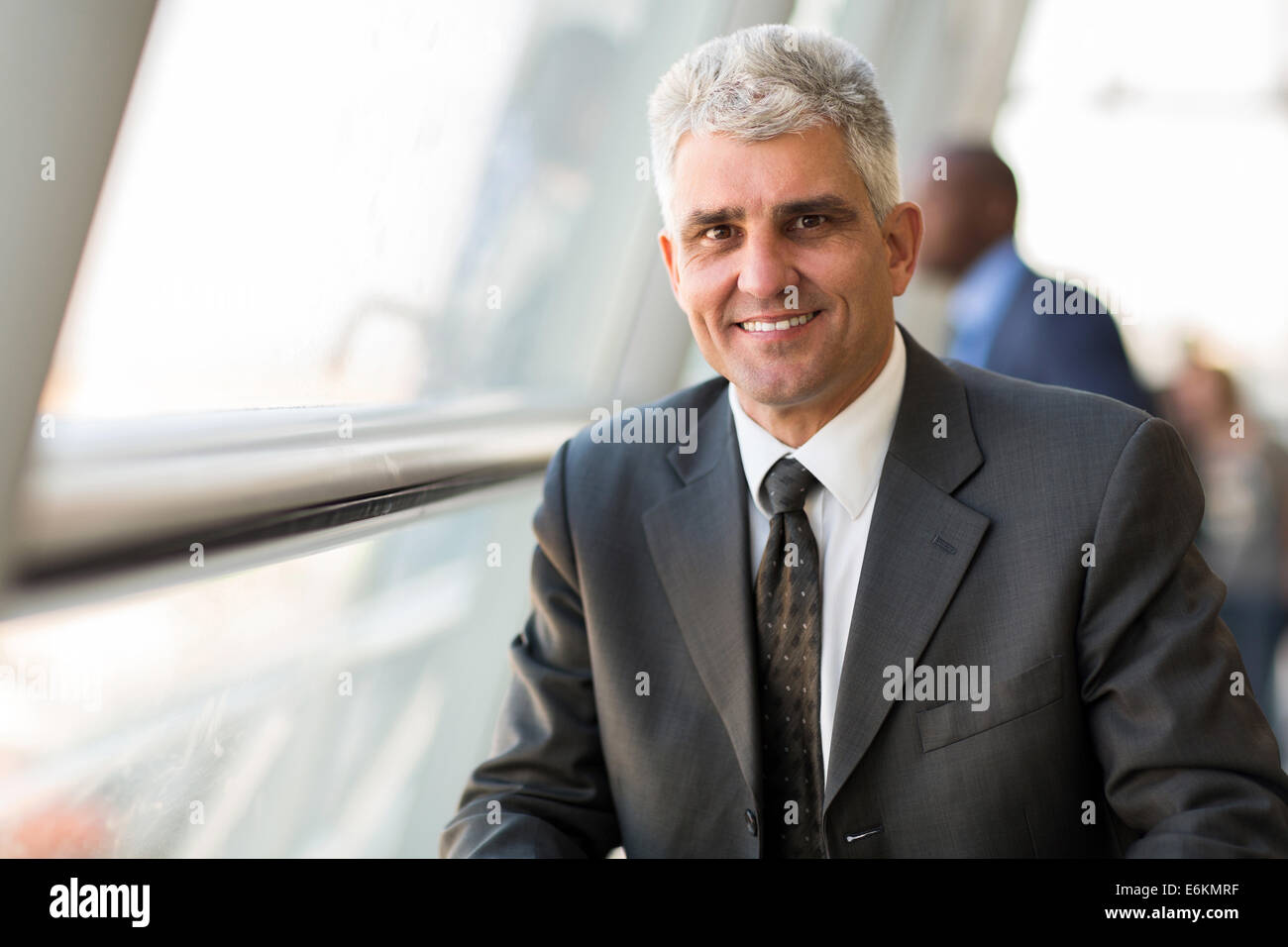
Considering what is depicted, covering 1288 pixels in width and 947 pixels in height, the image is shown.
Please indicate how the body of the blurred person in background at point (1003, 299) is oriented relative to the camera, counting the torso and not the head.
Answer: to the viewer's left
